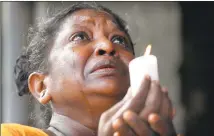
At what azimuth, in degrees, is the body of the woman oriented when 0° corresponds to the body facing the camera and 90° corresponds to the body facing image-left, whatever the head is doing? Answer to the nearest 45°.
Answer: approximately 315°

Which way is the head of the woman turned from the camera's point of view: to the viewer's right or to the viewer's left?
to the viewer's right
